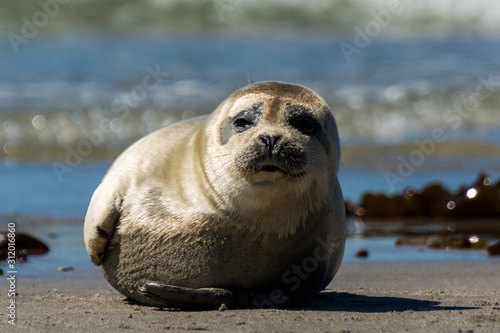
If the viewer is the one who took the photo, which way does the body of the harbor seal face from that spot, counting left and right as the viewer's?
facing the viewer and to the right of the viewer
